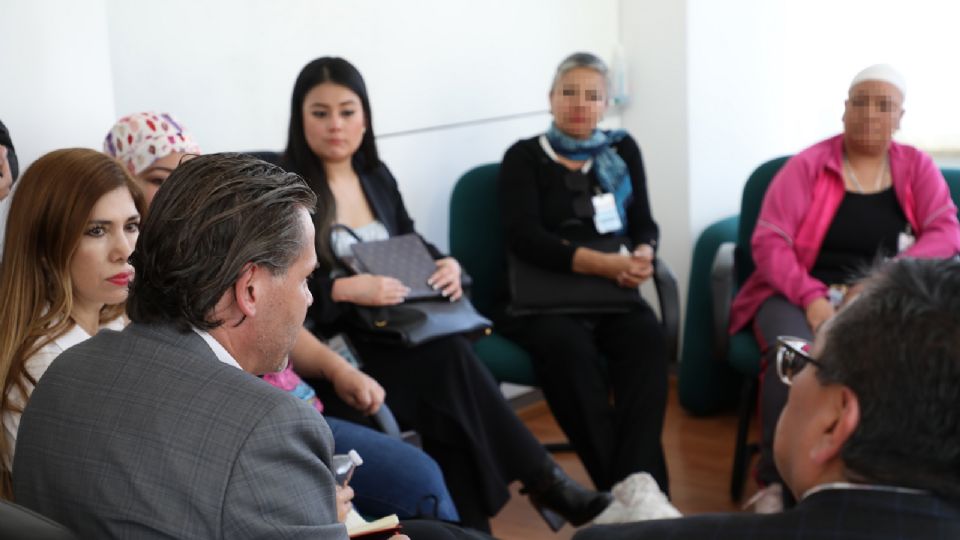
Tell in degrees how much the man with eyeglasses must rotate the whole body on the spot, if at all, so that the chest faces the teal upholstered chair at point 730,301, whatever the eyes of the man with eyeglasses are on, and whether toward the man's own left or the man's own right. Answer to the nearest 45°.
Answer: approximately 45° to the man's own right

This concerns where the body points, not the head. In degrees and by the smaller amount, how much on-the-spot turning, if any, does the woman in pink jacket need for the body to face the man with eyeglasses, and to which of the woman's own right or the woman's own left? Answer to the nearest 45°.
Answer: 0° — they already face them

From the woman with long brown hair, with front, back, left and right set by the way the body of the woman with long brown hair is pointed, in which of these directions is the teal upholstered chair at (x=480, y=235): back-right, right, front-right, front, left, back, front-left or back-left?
left

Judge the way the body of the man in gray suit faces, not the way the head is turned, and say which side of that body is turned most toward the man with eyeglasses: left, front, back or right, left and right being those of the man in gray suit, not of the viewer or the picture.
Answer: right

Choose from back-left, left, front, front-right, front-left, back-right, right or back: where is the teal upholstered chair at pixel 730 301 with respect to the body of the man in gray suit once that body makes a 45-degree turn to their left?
front-right

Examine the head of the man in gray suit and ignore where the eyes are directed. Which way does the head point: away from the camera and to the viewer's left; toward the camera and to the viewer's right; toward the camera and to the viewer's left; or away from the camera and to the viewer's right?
away from the camera and to the viewer's right

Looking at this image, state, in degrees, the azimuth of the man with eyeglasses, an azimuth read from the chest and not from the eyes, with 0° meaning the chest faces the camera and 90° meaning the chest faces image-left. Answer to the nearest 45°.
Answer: approximately 135°

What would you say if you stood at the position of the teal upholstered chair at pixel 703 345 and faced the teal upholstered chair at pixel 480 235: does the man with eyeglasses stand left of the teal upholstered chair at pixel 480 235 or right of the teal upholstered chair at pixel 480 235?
left

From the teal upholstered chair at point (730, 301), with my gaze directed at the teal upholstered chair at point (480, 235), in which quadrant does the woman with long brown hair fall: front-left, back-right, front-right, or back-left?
front-left

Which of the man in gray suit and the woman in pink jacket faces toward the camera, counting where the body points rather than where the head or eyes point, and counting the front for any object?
the woman in pink jacket

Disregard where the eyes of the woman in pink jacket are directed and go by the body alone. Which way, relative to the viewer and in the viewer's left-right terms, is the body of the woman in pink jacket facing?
facing the viewer

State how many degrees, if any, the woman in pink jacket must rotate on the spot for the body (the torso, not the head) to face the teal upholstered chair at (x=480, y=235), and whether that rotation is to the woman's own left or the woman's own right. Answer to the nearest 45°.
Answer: approximately 90° to the woman's own right

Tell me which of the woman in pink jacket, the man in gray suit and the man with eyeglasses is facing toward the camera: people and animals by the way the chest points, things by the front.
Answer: the woman in pink jacket

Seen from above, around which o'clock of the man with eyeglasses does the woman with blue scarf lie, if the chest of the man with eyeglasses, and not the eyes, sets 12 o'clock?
The woman with blue scarf is roughly at 1 o'clock from the man with eyeglasses.

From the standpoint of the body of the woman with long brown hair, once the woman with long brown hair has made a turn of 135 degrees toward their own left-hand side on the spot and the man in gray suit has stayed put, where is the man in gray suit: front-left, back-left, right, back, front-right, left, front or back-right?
back

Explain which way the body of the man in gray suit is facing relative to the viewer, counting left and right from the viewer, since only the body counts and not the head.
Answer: facing away from the viewer and to the right of the viewer

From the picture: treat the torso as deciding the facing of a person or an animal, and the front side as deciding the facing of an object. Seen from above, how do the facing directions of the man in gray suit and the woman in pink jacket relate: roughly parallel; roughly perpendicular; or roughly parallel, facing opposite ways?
roughly parallel, facing opposite ways

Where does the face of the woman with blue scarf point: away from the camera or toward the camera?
toward the camera
